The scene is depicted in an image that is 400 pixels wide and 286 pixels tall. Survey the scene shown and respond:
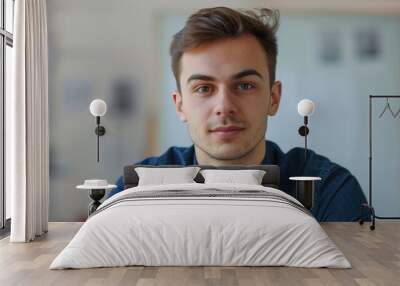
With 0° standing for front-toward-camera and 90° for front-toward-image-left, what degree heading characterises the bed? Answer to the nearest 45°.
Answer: approximately 0°
